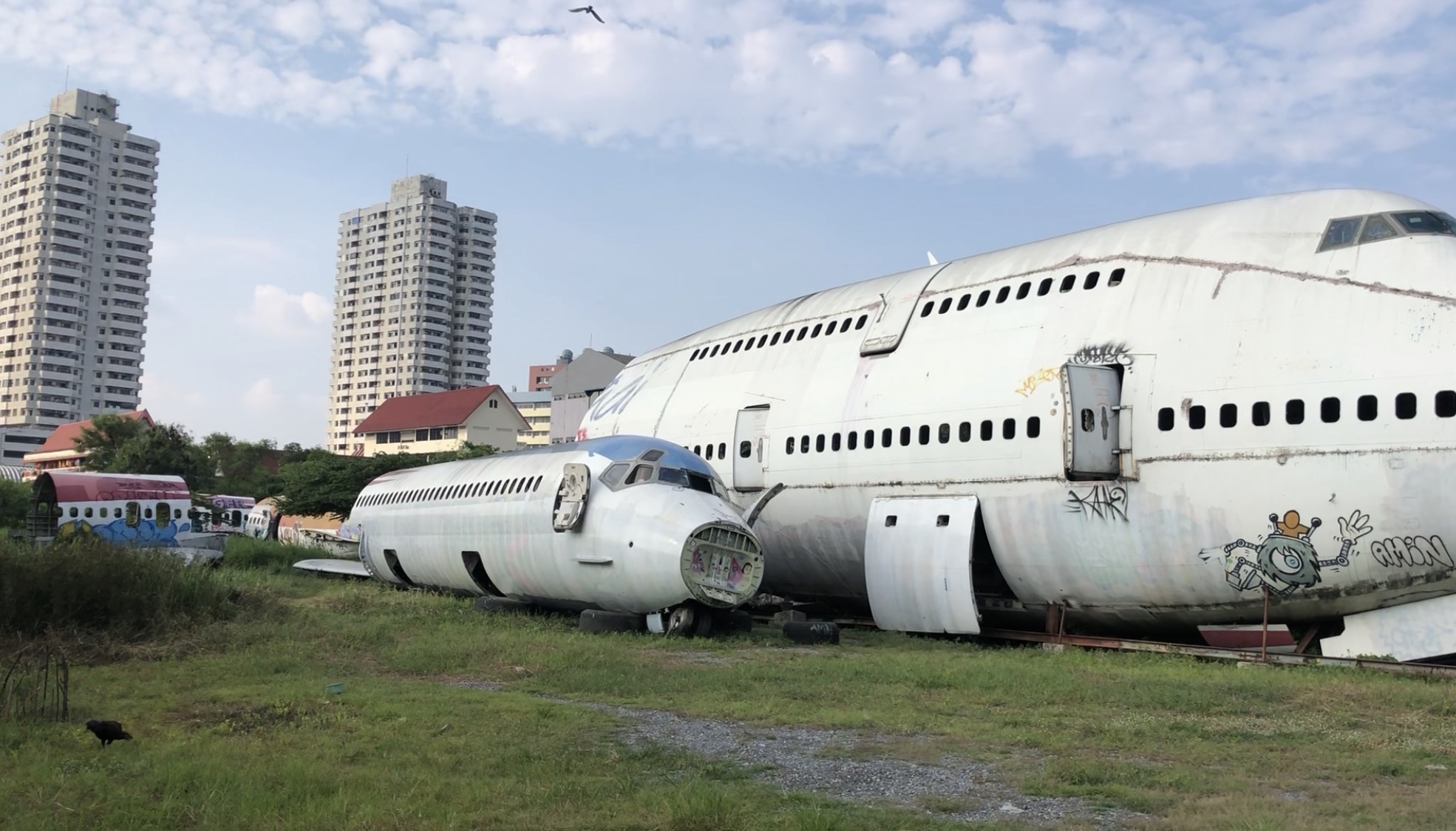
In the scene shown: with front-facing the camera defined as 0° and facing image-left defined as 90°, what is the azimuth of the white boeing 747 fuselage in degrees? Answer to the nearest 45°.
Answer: approximately 315°

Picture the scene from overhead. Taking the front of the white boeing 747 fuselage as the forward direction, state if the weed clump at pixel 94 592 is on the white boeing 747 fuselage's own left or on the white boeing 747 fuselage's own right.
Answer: on the white boeing 747 fuselage's own right

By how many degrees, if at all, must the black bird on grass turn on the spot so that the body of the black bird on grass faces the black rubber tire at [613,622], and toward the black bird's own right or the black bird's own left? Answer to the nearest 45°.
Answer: approximately 135° to the black bird's own right

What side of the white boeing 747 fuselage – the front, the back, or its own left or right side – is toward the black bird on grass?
right

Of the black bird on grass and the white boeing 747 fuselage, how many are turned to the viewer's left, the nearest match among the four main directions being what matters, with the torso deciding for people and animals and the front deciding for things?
1

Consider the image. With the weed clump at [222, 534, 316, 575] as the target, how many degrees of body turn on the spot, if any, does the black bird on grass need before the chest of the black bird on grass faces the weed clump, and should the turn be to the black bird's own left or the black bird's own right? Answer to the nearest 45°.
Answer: approximately 90° to the black bird's own right

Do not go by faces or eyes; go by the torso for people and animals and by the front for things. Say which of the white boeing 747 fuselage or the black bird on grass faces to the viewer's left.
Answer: the black bird on grass

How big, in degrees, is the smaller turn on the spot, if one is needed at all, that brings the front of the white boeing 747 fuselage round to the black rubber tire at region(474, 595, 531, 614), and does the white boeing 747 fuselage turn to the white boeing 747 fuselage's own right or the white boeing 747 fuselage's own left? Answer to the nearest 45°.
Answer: approximately 135° to the white boeing 747 fuselage's own right
